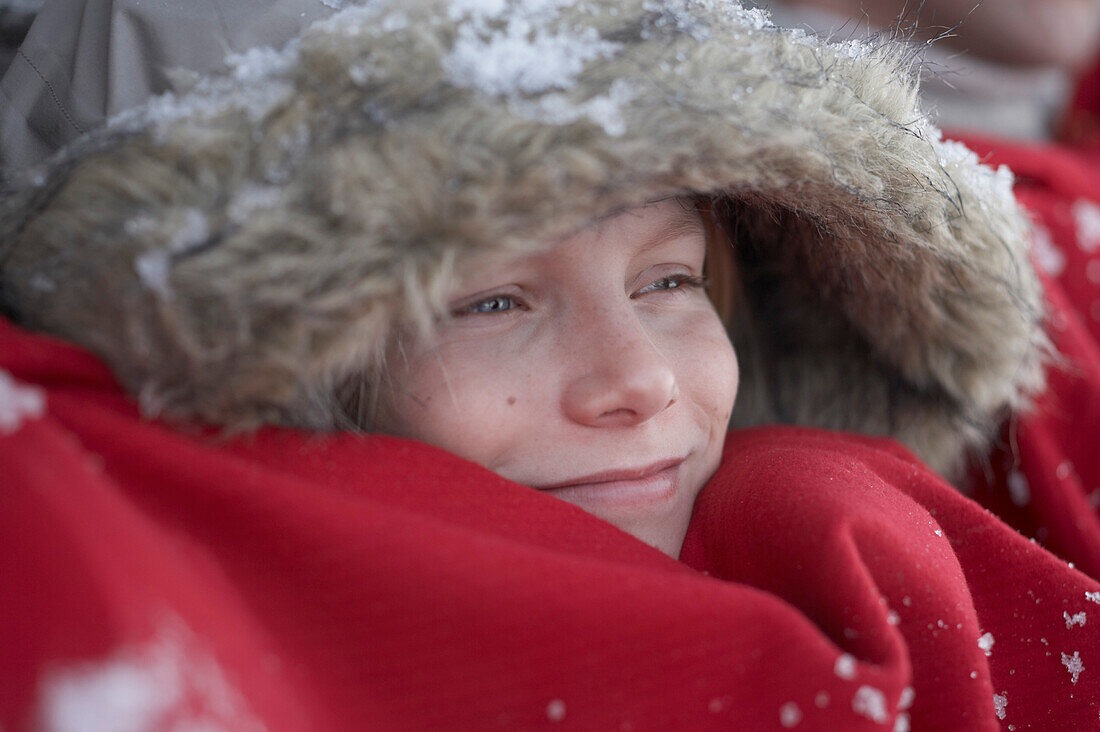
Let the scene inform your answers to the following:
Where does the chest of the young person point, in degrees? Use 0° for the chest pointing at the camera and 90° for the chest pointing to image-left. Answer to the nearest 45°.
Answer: approximately 315°
